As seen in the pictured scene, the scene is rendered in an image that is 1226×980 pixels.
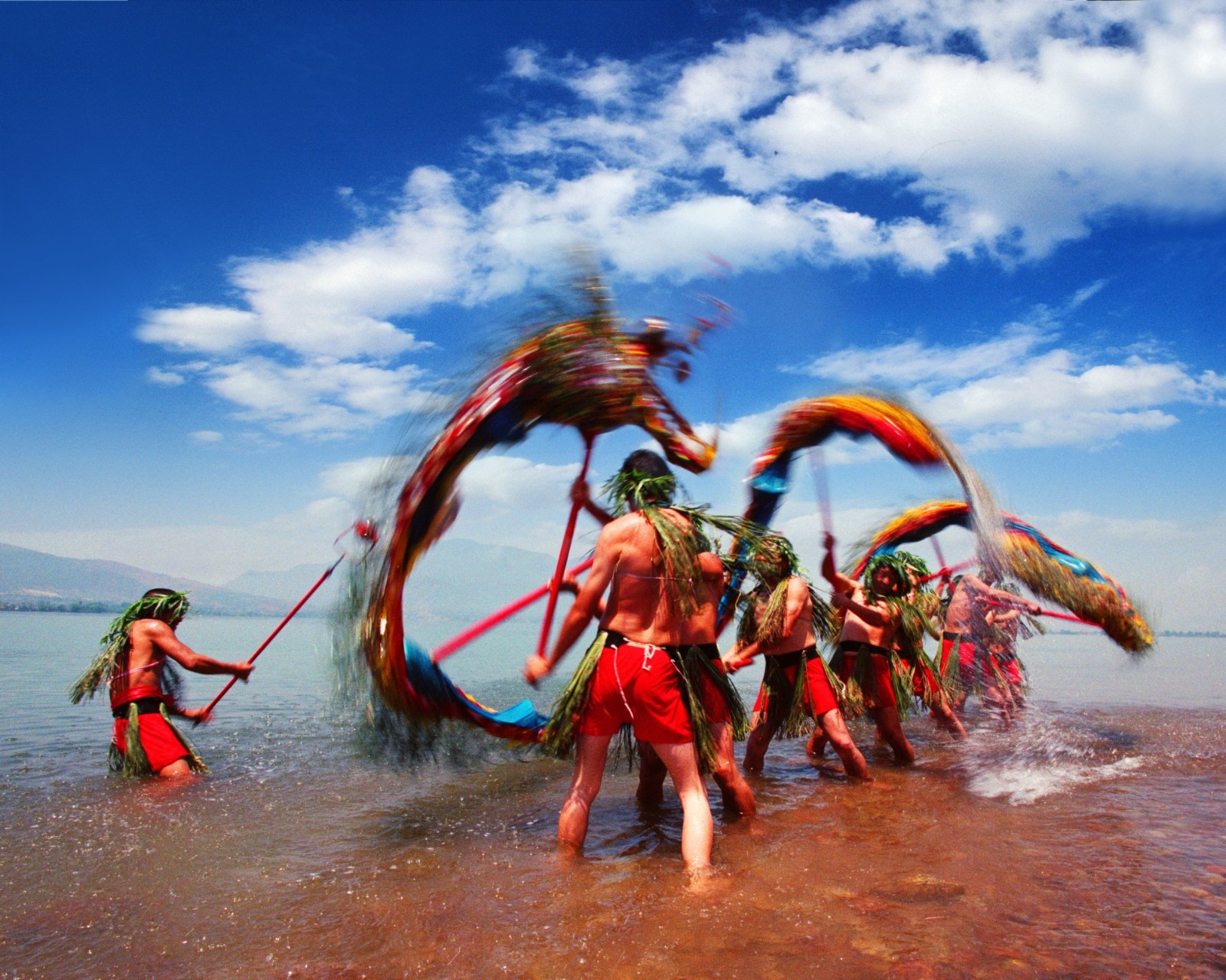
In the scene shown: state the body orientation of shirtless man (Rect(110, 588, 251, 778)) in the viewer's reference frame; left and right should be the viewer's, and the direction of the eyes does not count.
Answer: facing to the right of the viewer

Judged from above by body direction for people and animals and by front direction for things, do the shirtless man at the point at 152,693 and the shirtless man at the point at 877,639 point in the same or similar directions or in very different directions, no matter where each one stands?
very different directions

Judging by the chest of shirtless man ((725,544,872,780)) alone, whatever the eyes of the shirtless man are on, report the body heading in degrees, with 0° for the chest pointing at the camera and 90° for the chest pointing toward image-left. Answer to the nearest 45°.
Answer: approximately 90°

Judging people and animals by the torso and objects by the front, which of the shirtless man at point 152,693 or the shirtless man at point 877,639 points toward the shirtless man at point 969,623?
the shirtless man at point 152,693

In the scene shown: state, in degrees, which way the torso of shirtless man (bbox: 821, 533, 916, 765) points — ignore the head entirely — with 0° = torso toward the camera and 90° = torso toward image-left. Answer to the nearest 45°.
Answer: approximately 45°

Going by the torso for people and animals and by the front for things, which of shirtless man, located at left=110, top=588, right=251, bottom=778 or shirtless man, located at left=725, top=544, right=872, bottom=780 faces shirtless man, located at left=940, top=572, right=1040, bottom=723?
shirtless man, located at left=110, top=588, right=251, bottom=778

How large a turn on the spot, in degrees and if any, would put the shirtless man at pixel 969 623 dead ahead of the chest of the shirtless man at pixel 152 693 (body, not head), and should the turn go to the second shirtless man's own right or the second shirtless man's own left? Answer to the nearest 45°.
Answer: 0° — they already face them

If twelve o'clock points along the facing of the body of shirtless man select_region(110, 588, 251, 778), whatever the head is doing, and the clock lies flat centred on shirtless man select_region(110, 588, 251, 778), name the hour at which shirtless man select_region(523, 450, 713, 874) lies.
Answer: shirtless man select_region(523, 450, 713, 874) is roughly at 2 o'clock from shirtless man select_region(110, 588, 251, 778).
